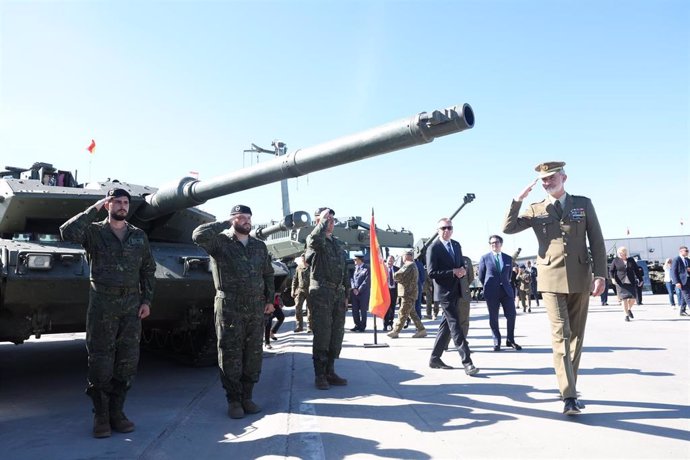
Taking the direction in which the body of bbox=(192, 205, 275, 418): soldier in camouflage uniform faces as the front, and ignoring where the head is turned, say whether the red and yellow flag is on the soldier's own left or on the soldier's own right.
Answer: on the soldier's own left

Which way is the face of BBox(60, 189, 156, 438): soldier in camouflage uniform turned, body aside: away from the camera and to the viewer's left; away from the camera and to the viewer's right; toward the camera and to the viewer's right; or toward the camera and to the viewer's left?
toward the camera and to the viewer's right

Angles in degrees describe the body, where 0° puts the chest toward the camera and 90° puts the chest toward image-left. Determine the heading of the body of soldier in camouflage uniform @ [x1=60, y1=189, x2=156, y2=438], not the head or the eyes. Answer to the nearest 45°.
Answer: approximately 315°

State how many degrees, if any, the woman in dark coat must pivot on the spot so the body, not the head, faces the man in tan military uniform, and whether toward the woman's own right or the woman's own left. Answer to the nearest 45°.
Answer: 0° — they already face them

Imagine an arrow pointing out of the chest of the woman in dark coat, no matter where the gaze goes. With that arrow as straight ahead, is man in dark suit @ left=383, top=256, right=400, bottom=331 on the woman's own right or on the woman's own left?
on the woman's own right

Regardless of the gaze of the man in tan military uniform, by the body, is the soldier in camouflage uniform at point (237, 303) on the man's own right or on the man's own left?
on the man's own right

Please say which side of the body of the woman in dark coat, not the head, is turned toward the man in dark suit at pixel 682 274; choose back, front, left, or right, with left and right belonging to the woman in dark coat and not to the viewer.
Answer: left

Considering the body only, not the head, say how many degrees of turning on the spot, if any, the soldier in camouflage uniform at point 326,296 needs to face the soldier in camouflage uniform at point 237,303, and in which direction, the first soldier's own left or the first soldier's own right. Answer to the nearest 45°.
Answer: approximately 90° to the first soldier's own right

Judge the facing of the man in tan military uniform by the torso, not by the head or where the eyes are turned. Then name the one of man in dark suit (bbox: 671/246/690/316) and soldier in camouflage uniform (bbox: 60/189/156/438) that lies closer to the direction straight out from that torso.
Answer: the soldier in camouflage uniform

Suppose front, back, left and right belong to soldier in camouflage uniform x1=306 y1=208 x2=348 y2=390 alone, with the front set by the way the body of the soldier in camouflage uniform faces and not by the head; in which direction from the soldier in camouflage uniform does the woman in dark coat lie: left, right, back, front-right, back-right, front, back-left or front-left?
left
